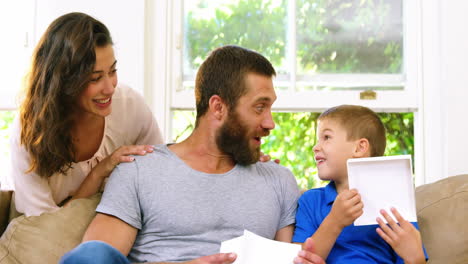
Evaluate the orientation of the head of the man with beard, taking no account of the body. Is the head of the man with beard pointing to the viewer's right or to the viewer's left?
to the viewer's right

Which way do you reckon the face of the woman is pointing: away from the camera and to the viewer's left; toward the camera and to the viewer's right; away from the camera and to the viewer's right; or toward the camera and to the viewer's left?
toward the camera and to the viewer's right

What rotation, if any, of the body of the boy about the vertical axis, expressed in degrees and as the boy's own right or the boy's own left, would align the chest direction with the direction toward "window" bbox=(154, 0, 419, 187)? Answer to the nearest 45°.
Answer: approximately 135° to the boy's own right

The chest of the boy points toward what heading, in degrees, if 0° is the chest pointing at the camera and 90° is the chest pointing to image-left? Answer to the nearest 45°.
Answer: approximately 45°

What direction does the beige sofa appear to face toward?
toward the camera

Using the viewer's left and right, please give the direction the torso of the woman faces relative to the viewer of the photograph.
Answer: facing the viewer and to the right of the viewer
